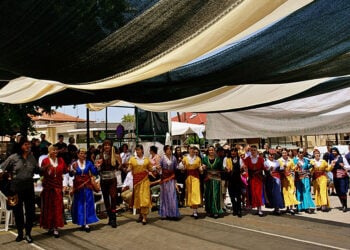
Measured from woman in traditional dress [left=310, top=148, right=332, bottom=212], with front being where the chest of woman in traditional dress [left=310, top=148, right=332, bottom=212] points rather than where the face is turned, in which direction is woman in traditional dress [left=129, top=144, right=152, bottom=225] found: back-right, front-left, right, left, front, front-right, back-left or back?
front-right

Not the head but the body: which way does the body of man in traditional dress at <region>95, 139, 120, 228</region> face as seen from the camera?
toward the camera

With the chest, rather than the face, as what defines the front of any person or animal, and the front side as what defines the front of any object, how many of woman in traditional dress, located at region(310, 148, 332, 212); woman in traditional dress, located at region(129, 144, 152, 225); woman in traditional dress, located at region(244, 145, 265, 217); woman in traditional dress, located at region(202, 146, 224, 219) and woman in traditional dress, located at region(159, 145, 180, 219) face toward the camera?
5

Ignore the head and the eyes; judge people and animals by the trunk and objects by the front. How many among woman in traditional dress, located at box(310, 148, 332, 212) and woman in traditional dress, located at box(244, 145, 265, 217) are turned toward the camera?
2

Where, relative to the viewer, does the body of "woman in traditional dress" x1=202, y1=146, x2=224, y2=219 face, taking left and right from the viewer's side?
facing the viewer

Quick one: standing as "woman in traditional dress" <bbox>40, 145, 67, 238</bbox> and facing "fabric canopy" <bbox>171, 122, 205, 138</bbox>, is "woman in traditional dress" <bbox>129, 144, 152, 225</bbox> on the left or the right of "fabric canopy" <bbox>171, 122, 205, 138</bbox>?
right

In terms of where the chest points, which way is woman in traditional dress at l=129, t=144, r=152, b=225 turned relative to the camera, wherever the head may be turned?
toward the camera

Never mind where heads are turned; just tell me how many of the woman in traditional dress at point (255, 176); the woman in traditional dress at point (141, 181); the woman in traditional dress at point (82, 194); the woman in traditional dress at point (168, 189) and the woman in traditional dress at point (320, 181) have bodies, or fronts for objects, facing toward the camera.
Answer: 5

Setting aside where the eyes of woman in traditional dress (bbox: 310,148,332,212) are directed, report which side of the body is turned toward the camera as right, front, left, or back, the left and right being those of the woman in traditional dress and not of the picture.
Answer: front

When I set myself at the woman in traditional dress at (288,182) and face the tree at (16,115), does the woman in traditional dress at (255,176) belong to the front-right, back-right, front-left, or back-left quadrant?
front-left
